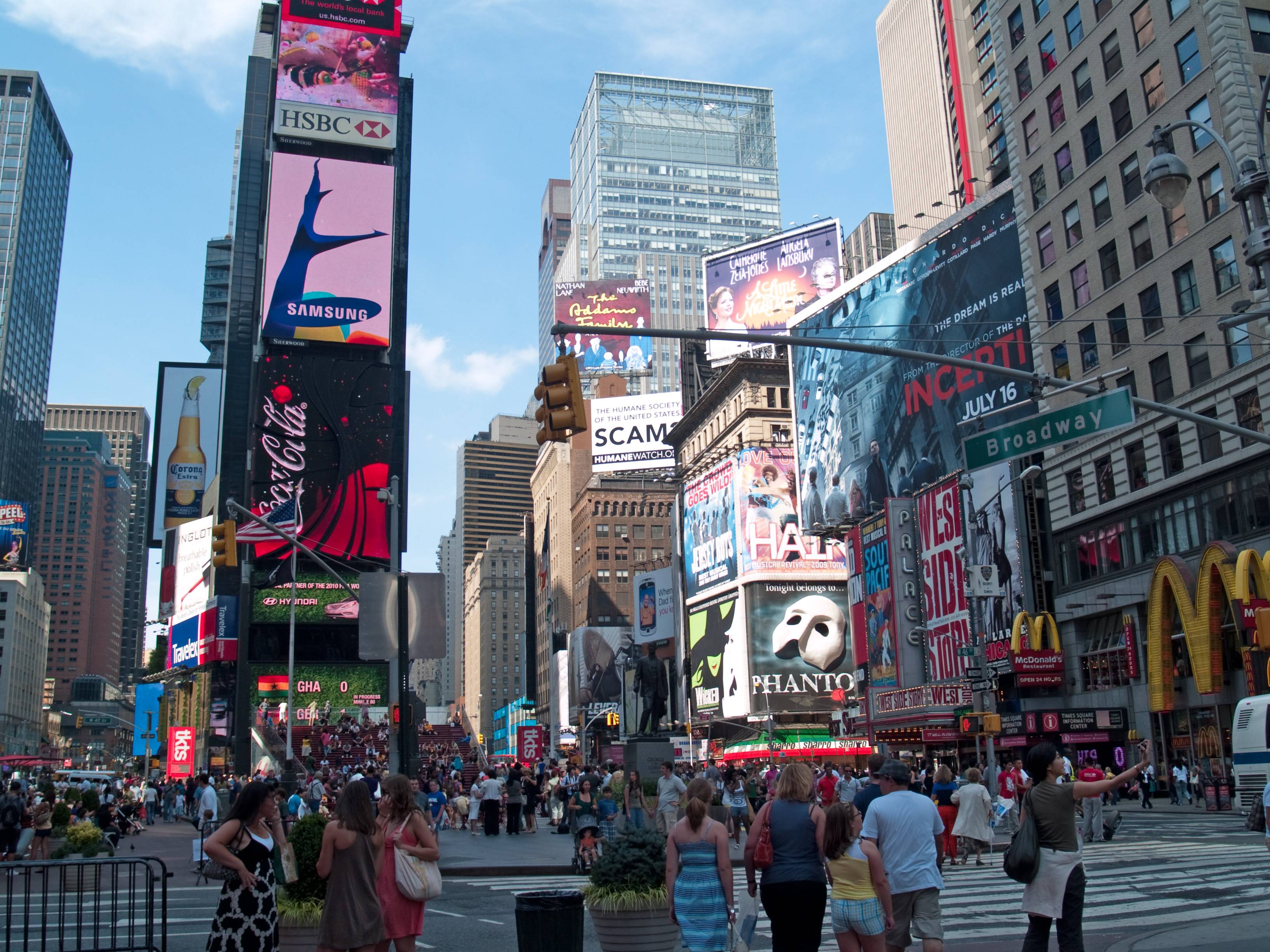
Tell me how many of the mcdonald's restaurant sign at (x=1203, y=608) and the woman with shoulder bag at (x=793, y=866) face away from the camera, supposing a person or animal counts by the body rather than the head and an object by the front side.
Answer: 1

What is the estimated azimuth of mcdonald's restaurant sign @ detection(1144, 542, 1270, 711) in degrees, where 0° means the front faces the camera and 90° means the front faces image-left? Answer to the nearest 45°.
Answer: approximately 45°

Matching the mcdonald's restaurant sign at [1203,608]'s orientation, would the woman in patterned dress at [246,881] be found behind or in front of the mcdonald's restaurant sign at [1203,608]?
in front

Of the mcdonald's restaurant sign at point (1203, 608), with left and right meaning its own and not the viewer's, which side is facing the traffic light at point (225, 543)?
front

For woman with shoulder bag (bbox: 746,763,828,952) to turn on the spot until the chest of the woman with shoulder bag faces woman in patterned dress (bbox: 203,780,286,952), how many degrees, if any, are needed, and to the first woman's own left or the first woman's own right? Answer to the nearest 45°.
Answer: approximately 90° to the first woman's own left

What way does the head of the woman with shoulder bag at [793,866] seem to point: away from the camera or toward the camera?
away from the camera

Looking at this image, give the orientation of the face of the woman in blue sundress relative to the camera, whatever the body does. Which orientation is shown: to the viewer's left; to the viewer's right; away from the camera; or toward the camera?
away from the camera

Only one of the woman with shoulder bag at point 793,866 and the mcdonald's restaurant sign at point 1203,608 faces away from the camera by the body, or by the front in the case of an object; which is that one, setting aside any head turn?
the woman with shoulder bag

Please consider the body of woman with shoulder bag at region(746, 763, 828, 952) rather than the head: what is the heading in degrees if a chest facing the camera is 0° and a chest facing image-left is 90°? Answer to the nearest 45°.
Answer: approximately 180°

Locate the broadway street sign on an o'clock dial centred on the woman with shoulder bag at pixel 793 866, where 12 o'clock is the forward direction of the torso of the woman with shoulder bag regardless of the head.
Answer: The broadway street sign is roughly at 1 o'clock from the woman with shoulder bag.

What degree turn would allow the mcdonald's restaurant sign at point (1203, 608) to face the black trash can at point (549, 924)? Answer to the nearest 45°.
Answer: approximately 45° to its left
